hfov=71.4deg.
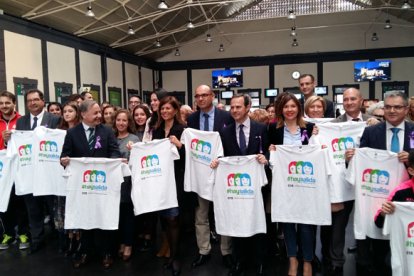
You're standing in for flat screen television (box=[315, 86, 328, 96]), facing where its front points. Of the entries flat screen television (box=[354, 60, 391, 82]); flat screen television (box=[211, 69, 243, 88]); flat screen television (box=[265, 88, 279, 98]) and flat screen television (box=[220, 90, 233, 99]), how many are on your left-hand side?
1

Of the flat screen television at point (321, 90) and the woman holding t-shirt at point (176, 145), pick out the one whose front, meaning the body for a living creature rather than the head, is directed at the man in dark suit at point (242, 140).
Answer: the flat screen television

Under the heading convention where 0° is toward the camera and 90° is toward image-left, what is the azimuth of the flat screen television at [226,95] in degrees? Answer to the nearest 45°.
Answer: approximately 0°

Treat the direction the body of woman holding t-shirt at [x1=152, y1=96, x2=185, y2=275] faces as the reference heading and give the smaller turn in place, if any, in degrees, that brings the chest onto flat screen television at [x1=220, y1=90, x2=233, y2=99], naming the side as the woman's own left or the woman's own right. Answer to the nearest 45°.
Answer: approximately 135° to the woman's own right

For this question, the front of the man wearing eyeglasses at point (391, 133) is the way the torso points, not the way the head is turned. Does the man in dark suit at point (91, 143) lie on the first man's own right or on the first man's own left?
on the first man's own right

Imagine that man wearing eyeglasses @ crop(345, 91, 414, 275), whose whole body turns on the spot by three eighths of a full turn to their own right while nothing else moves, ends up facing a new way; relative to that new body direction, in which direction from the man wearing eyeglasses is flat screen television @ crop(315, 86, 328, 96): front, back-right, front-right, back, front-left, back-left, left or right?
front-right

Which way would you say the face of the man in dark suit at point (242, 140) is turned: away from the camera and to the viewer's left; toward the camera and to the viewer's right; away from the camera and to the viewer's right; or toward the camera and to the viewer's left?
toward the camera and to the viewer's left

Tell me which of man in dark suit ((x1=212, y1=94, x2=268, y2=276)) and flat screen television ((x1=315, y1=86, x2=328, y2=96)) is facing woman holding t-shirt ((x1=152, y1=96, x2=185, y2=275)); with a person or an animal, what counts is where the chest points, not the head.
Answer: the flat screen television

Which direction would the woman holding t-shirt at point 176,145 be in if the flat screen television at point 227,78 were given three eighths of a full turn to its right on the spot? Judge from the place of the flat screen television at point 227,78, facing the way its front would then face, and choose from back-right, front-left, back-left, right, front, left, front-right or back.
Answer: back-left

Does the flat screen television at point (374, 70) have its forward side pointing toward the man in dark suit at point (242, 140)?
yes

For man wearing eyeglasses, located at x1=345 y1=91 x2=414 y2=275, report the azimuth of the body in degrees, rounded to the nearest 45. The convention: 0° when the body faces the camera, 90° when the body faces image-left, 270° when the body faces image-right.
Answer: approximately 0°
